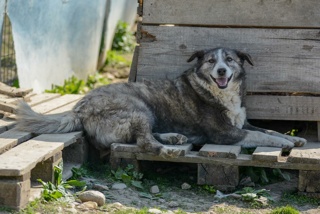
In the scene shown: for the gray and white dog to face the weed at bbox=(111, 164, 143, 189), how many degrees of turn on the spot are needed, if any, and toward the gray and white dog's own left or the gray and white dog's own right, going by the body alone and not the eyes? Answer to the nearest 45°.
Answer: approximately 135° to the gray and white dog's own right

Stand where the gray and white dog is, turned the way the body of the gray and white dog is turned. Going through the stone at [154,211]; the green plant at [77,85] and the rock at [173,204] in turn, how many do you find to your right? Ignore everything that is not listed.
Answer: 2

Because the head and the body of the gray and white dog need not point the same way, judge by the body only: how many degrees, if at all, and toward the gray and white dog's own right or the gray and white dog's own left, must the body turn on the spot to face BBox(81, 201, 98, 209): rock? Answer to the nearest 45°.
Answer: approximately 135° to the gray and white dog's own right

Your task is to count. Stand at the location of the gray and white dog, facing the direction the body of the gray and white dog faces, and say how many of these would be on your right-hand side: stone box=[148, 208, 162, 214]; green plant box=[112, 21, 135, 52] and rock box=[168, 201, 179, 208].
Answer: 2

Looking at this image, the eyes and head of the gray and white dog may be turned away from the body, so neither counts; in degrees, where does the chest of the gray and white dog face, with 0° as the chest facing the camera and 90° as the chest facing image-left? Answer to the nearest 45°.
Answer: approximately 270°

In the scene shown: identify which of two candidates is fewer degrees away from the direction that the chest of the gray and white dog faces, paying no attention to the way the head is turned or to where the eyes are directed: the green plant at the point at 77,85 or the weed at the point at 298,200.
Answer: the weed

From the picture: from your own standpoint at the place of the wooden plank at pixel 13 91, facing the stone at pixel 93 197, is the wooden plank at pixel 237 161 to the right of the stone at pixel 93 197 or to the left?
left
